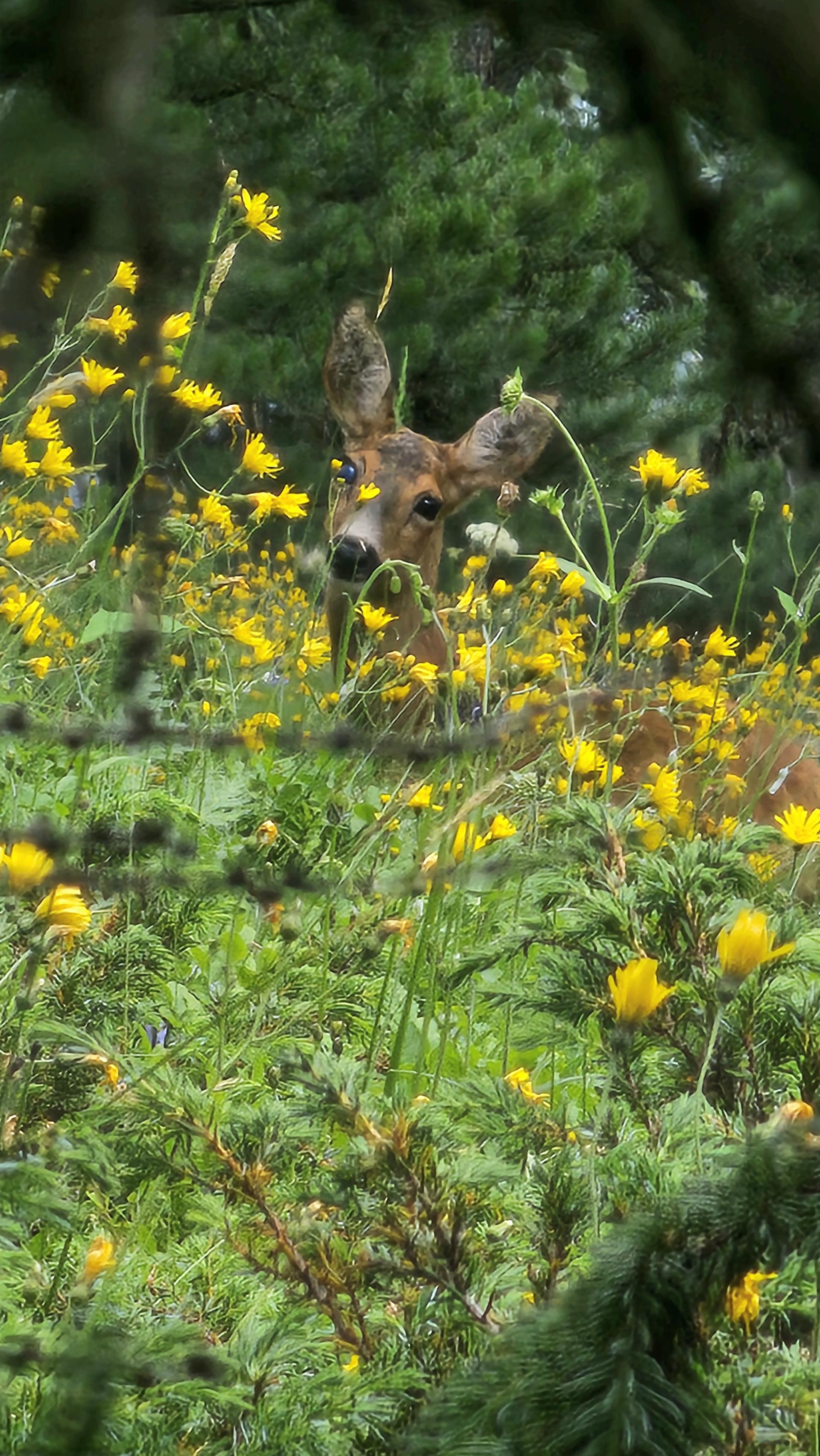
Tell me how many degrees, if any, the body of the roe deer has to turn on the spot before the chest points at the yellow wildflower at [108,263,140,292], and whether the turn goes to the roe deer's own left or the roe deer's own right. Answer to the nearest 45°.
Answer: approximately 45° to the roe deer's own left

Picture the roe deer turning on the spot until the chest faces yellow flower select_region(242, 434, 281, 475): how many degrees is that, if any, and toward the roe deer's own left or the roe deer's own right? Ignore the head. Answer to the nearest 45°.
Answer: approximately 45° to the roe deer's own left

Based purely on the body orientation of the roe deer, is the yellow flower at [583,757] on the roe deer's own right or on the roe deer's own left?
on the roe deer's own left

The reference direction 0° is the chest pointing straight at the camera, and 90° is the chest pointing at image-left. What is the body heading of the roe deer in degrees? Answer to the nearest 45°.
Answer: approximately 45°

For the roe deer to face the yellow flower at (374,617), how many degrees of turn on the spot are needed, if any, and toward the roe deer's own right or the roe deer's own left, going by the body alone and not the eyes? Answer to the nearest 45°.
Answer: approximately 45° to the roe deer's own left
